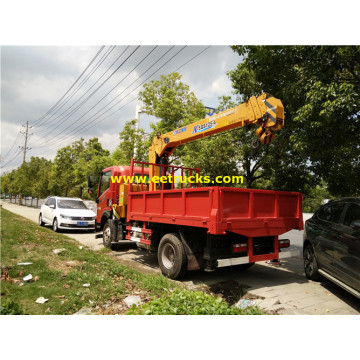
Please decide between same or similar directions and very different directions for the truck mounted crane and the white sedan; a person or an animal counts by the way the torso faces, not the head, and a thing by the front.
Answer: very different directions

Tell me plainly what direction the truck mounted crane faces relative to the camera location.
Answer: facing away from the viewer and to the left of the viewer

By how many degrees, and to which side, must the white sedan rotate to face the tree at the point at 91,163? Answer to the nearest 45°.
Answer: approximately 135° to its left

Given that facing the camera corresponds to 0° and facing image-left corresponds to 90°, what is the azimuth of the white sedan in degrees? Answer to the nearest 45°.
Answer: approximately 315°

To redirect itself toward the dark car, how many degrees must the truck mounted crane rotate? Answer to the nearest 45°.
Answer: approximately 135° to its right

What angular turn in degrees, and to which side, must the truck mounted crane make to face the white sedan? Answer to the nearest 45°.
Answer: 0° — it already faces it
